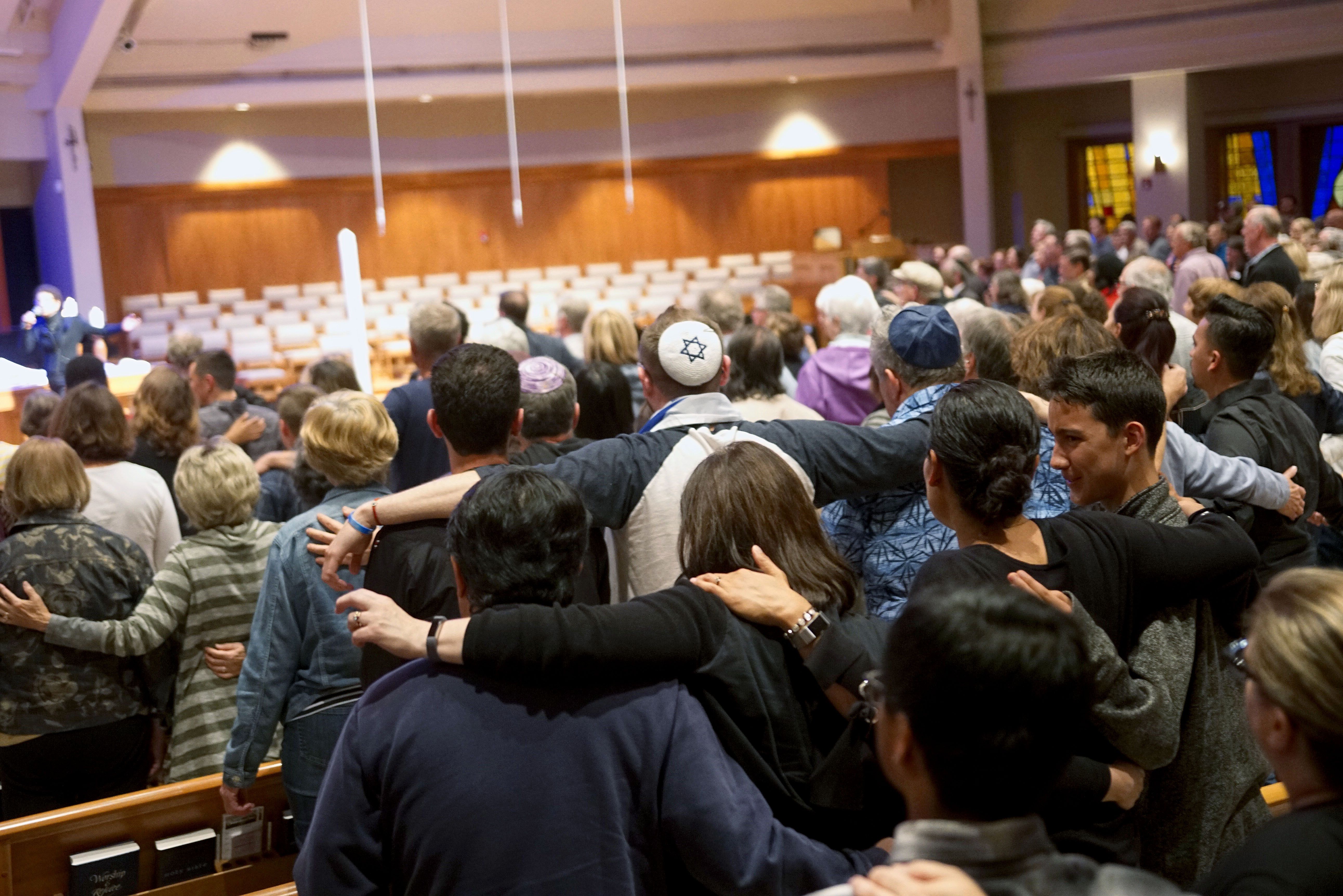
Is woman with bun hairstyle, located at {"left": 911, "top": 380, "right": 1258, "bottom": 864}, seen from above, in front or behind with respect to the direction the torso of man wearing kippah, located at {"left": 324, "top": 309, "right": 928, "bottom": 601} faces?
behind

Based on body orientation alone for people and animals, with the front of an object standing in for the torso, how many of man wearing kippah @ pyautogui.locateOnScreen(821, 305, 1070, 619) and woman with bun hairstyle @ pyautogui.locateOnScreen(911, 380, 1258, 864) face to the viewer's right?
0

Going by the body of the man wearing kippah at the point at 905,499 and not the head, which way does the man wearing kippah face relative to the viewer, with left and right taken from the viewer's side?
facing away from the viewer and to the left of the viewer

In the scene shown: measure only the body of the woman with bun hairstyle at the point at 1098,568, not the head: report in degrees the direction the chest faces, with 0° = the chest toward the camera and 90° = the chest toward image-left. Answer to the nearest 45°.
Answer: approximately 135°

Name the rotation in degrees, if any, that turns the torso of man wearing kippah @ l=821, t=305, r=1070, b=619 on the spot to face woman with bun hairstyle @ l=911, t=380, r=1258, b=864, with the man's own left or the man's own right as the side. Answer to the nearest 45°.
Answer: approximately 135° to the man's own left

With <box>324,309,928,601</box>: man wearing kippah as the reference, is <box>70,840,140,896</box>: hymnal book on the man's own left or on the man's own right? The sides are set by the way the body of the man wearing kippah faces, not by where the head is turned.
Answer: on the man's own left

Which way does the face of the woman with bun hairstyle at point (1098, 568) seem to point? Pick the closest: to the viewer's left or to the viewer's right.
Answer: to the viewer's left

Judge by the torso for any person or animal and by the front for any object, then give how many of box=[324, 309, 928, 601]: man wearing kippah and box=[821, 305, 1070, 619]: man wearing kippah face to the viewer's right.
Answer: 0

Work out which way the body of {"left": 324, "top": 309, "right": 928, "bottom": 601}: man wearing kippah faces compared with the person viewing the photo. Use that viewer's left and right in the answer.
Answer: facing away from the viewer

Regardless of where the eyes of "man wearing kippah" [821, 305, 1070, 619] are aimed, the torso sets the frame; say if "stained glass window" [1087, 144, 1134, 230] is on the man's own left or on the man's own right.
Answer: on the man's own right

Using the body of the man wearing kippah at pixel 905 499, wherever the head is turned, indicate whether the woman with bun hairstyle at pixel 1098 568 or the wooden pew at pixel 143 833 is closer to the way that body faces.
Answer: the wooden pew

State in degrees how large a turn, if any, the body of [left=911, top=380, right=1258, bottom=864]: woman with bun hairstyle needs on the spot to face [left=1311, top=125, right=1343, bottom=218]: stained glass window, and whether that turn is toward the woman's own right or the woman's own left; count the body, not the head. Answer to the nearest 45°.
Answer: approximately 45° to the woman's own right

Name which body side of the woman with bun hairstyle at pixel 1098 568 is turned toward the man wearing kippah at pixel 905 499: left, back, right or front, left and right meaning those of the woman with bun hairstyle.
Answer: front
